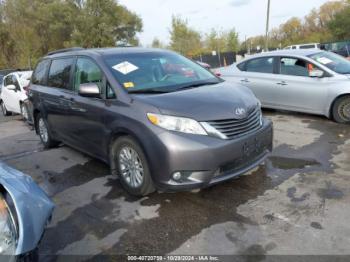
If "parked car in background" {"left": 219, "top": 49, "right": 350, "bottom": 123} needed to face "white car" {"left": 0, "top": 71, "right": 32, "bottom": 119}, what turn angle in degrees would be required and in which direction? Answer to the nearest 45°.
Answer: approximately 135° to its right

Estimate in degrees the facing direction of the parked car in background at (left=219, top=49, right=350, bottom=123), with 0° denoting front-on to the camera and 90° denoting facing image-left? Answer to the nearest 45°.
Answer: approximately 315°

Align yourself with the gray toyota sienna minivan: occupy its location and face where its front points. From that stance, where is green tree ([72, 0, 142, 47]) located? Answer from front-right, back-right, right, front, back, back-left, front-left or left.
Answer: back-left

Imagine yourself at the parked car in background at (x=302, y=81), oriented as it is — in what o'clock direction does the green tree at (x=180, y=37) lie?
The green tree is roughly at 7 o'clock from the parked car in background.

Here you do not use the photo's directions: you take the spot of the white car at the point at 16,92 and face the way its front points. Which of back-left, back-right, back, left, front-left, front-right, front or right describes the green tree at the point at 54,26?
back-left

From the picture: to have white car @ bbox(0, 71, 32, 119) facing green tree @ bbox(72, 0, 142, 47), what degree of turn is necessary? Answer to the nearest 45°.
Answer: approximately 135° to its left

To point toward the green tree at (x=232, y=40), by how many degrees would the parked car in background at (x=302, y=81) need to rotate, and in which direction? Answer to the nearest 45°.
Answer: approximately 135° to its left

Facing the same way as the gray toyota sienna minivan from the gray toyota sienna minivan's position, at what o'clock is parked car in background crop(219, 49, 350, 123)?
The parked car in background is roughly at 9 o'clock from the gray toyota sienna minivan.

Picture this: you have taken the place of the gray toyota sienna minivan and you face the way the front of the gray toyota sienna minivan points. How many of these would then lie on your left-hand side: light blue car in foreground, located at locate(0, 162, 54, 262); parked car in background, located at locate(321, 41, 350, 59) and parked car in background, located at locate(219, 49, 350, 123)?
2

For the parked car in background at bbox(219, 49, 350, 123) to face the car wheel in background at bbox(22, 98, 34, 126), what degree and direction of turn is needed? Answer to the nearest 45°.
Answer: approximately 135° to its right

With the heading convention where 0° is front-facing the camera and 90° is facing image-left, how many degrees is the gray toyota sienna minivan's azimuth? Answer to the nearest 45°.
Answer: approximately 315°
